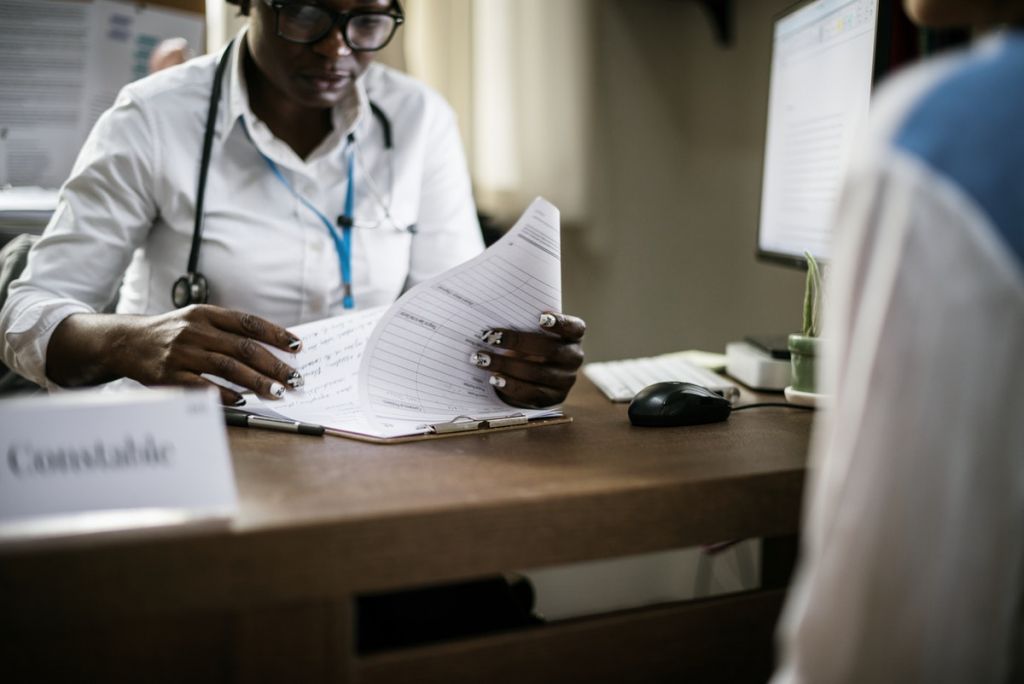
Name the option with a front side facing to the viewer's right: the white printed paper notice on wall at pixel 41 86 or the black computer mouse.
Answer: the black computer mouse

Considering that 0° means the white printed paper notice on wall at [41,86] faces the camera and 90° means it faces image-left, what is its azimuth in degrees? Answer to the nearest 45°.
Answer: approximately 0°

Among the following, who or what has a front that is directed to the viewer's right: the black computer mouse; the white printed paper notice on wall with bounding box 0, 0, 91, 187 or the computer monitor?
the black computer mouse

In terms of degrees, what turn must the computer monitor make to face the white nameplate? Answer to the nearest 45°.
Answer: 0° — it already faces it

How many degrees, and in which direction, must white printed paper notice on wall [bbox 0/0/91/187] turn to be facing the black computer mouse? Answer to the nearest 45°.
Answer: approximately 45° to its left

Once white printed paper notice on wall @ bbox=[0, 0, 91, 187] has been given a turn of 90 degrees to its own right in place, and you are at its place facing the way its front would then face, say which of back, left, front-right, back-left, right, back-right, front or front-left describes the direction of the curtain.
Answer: back

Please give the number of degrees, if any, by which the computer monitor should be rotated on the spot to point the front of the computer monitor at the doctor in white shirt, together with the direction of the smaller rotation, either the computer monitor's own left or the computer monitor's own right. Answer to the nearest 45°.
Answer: approximately 45° to the computer monitor's own right

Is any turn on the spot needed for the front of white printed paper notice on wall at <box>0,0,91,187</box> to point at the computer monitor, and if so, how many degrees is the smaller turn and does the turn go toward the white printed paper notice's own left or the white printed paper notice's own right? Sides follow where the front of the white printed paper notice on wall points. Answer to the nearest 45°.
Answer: approximately 45° to the white printed paper notice's own left

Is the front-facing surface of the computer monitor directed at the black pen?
yes

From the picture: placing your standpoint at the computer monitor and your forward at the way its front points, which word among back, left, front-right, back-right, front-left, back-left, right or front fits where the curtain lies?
right

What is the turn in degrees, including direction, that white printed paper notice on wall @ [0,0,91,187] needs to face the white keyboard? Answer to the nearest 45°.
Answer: approximately 45° to its left

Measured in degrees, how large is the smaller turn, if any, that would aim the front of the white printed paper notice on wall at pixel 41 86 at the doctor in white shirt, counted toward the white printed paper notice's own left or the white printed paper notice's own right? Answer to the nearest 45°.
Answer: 0° — it already faces them

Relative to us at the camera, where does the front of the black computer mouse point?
facing to the right of the viewer

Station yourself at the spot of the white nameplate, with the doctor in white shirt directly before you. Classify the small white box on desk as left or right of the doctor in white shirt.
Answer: right

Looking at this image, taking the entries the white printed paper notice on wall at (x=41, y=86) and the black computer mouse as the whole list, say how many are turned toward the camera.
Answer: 1
